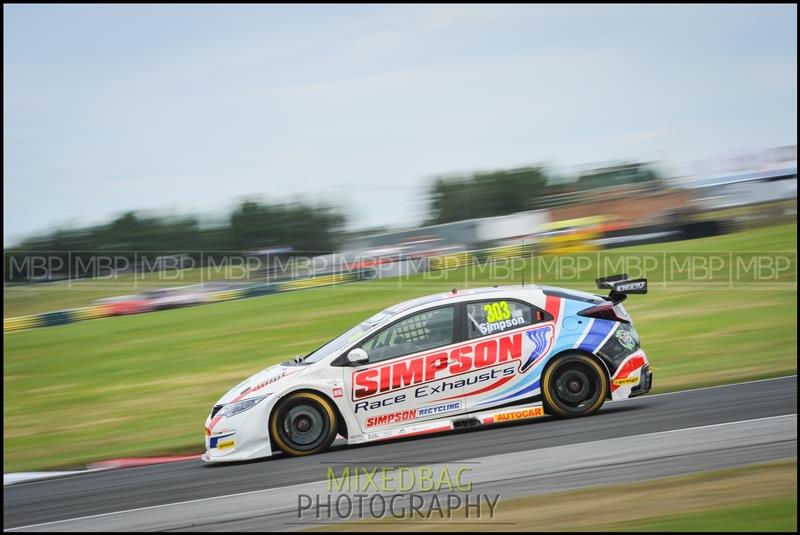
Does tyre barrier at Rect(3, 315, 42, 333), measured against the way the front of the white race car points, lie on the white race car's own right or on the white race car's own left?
on the white race car's own right

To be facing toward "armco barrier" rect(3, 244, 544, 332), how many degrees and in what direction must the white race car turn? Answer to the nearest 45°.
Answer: approximately 90° to its right

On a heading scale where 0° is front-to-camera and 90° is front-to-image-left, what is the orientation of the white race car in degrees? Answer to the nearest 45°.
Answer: approximately 90°
